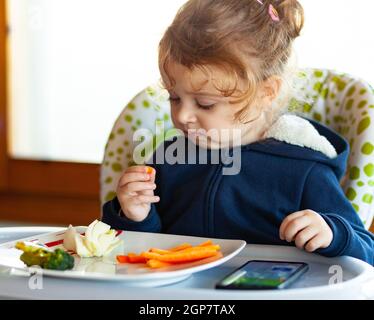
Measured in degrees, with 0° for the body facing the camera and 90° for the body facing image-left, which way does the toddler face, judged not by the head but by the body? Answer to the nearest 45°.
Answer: approximately 45°
